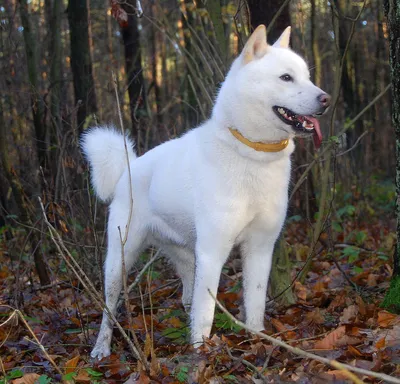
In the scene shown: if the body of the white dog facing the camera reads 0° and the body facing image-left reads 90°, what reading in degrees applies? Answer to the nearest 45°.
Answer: approximately 315°

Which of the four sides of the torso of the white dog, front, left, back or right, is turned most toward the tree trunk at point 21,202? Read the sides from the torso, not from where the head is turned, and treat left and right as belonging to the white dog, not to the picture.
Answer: back
